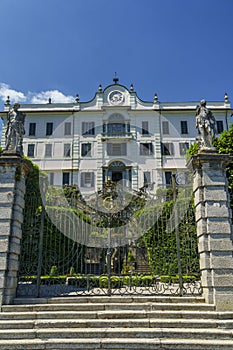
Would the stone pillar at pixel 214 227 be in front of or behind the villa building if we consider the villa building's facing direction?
in front

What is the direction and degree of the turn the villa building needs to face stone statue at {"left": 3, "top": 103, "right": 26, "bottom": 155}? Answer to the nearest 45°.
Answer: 0° — it already faces it

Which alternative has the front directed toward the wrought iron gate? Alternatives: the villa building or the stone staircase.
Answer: the villa building

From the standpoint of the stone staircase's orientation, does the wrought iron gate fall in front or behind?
behind

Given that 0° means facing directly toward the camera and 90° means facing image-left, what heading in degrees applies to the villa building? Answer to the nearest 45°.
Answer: approximately 0°

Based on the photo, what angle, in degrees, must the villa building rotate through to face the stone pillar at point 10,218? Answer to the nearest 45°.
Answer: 0° — it already faces it

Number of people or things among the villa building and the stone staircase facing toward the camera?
2

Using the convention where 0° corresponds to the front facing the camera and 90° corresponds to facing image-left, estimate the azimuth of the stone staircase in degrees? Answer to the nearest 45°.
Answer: approximately 0°

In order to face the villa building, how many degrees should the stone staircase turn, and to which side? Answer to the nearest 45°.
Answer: approximately 180°

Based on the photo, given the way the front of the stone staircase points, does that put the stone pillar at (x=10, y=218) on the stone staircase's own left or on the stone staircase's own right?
on the stone staircase's own right
